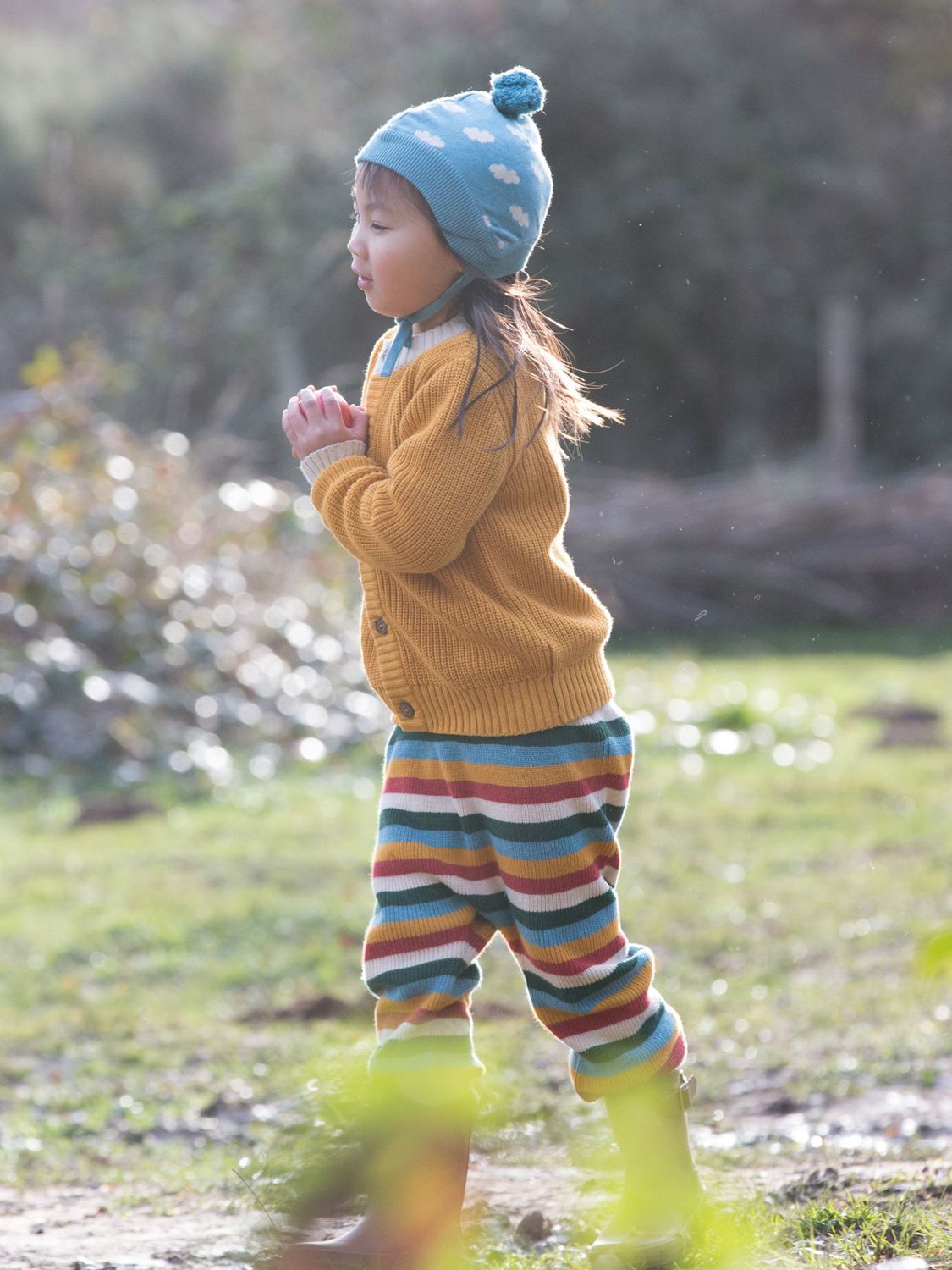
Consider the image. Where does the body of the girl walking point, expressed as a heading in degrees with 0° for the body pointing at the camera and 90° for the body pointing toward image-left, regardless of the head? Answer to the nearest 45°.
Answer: approximately 90°

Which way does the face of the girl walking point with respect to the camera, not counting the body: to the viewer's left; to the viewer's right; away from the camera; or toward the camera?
to the viewer's left
